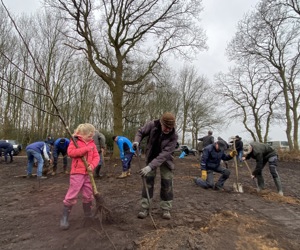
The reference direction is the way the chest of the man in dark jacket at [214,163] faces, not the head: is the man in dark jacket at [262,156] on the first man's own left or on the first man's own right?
on the first man's own left

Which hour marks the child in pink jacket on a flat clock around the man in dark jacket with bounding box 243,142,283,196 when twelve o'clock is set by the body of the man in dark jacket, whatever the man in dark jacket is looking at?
The child in pink jacket is roughly at 10 o'clock from the man in dark jacket.

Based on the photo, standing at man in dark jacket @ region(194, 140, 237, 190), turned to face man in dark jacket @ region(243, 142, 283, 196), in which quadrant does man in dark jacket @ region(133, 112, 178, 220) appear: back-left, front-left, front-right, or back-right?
back-right

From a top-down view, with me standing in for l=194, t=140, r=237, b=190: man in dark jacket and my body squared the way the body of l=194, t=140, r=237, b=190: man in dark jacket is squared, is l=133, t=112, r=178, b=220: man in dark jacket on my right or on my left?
on my right

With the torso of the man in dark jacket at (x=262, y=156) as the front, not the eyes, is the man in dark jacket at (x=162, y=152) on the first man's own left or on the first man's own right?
on the first man's own left

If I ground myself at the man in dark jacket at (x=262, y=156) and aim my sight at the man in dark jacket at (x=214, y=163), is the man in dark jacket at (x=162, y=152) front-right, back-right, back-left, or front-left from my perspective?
front-left

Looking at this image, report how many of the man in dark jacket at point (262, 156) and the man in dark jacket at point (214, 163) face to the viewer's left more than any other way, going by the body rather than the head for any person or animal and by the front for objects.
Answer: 1

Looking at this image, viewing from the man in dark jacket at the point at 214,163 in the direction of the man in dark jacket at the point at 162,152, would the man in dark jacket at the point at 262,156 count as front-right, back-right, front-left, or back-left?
back-left

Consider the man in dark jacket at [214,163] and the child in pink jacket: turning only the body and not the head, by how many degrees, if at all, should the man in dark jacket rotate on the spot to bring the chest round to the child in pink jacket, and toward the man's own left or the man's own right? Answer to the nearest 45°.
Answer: approximately 90° to the man's own right

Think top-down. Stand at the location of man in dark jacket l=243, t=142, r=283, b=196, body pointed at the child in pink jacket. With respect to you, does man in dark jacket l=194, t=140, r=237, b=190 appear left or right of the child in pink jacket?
right

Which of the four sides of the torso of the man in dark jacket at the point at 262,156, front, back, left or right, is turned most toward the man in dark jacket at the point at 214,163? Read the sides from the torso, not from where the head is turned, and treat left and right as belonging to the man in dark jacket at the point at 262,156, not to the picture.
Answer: front

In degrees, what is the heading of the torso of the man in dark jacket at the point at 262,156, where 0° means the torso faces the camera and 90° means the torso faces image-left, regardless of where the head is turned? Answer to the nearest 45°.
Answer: approximately 90°

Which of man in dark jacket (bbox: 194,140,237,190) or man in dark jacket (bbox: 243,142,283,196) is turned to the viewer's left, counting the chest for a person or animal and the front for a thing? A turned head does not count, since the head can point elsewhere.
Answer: man in dark jacket (bbox: 243,142,283,196)
